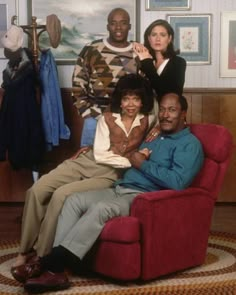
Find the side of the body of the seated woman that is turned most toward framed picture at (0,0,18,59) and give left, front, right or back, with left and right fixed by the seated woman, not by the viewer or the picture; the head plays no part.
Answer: right

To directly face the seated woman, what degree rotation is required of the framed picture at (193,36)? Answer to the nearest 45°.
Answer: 0° — it already faces them

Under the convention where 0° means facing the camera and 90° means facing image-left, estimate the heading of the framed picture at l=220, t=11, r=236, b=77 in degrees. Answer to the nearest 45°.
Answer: approximately 0°

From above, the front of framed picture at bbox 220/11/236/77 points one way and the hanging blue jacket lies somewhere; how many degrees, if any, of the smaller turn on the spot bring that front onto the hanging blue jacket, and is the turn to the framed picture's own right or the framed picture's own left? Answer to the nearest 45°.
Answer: approximately 45° to the framed picture's own right

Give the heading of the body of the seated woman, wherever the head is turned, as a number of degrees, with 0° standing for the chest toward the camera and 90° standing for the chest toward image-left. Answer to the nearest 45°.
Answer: approximately 45°

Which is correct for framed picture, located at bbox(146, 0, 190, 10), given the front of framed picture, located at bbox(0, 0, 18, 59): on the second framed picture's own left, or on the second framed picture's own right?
on the second framed picture's own left

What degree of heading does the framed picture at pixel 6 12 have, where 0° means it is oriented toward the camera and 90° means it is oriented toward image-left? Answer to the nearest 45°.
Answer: approximately 0°

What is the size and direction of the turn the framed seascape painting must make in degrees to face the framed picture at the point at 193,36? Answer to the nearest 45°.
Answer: approximately 90° to its left
